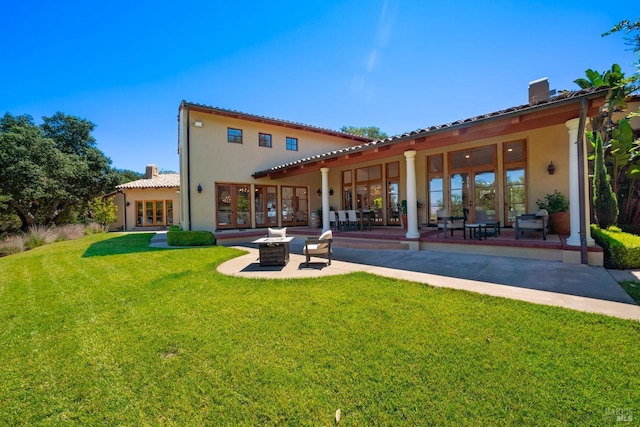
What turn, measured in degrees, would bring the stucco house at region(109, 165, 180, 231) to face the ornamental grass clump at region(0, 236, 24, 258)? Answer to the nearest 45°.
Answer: approximately 45° to its right

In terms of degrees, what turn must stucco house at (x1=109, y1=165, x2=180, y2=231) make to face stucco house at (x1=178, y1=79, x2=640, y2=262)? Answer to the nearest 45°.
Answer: approximately 45° to its left

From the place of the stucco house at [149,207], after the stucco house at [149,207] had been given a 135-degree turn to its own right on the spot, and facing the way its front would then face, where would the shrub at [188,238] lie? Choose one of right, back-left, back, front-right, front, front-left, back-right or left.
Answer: back-left

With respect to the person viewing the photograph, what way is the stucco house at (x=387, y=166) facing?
facing the viewer and to the left of the viewer

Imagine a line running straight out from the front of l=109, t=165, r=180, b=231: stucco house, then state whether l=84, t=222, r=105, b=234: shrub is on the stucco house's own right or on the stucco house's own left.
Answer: on the stucco house's own right

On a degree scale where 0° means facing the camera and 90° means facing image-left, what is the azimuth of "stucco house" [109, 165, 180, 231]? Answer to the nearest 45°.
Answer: approximately 0°

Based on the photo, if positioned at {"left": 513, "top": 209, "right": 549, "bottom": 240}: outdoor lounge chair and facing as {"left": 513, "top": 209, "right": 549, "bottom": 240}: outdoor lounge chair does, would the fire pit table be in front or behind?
in front

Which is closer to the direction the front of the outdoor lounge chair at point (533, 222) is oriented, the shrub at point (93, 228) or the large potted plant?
the shrub
